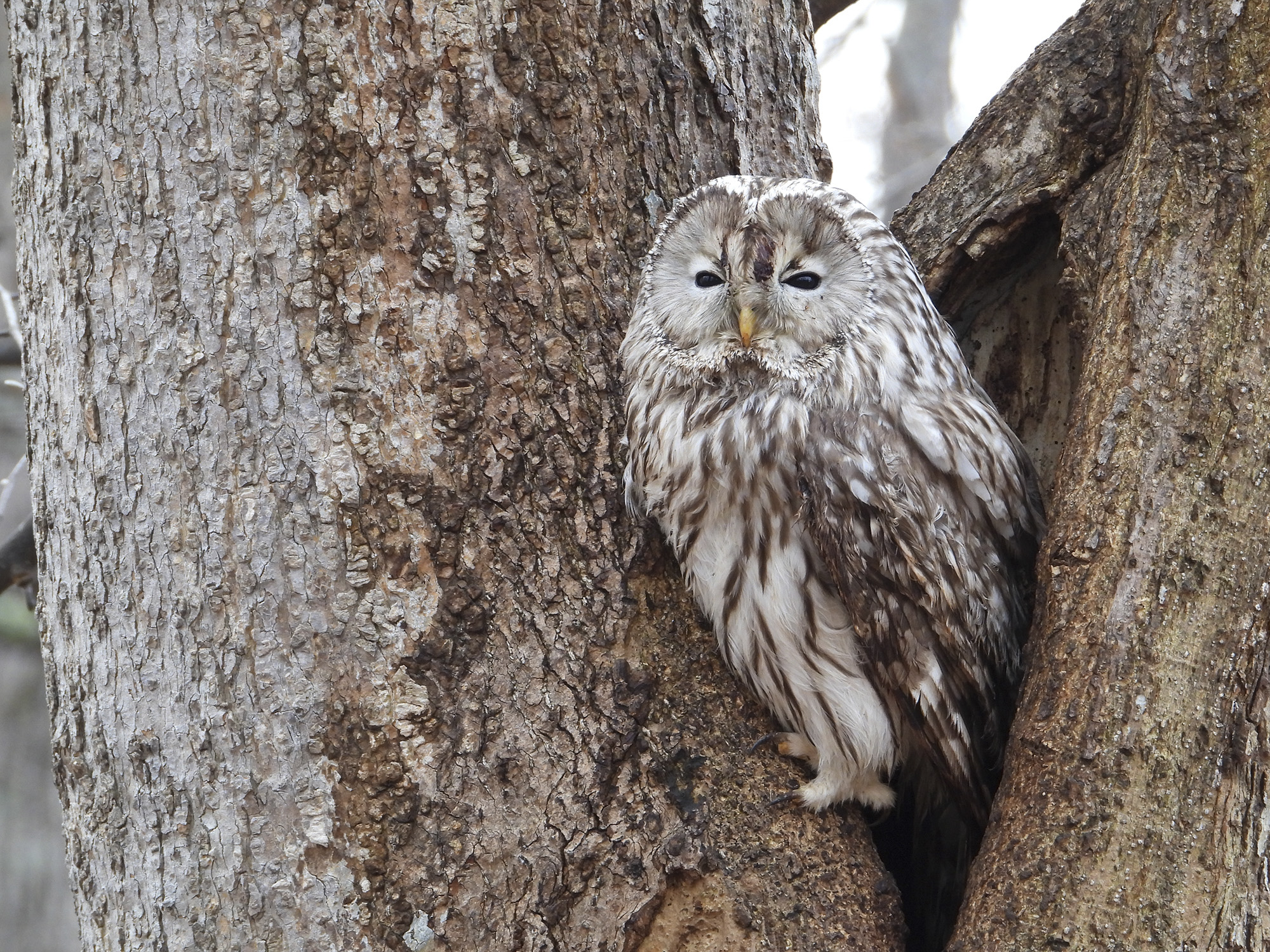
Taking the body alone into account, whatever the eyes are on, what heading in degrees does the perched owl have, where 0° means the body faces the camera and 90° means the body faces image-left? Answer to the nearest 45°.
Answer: approximately 45°

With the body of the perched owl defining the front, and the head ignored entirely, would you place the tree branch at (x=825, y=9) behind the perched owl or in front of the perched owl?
behind

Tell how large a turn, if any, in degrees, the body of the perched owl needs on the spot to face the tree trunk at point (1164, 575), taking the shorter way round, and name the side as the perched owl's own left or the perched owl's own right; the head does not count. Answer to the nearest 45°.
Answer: approximately 90° to the perched owl's own left

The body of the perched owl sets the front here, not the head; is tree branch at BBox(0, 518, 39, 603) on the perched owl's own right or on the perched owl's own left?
on the perched owl's own right
